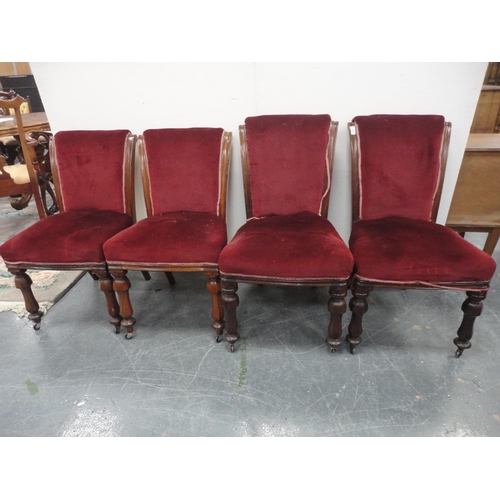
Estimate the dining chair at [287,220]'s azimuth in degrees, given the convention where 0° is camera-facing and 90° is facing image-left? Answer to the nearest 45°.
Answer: approximately 0°

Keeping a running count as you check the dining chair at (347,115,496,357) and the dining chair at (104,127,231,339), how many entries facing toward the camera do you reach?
2

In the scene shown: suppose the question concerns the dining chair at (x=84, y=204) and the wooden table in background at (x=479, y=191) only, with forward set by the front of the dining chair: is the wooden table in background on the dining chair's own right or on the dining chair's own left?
on the dining chair's own left

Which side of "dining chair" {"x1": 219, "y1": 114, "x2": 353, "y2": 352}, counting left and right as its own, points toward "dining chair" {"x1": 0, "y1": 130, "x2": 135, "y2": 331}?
right

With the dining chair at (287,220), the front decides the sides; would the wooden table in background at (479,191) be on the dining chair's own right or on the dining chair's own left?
on the dining chair's own left

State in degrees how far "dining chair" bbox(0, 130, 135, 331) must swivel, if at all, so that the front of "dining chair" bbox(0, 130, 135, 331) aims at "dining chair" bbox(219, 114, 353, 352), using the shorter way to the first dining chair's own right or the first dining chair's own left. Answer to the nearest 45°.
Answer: approximately 90° to the first dining chair's own left

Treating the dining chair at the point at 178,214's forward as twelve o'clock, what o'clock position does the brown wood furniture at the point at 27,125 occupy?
The brown wood furniture is roughly at 5 o'clock from the dining chair.
